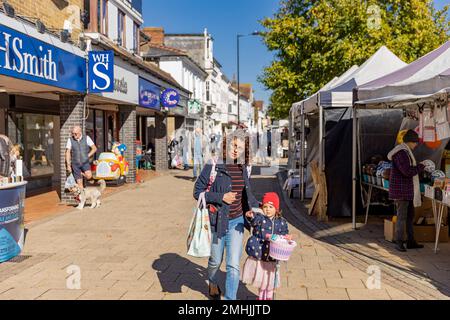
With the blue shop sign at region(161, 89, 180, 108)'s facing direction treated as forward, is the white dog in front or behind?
in front

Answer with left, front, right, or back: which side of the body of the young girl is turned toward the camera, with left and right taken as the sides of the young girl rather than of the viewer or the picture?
front

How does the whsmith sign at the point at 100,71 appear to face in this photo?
toward the camera

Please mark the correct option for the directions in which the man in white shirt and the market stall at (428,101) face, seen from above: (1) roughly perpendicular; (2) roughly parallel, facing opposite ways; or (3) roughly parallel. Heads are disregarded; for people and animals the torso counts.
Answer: roughly perpendicular

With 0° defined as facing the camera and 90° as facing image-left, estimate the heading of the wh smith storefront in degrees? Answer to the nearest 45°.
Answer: approximately 315°

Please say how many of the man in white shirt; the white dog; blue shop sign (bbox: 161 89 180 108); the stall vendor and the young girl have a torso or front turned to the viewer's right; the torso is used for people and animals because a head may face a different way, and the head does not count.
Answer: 1

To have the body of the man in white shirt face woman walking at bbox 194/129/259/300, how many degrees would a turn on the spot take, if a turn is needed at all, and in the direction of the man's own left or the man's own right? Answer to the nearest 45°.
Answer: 0° — they already face them

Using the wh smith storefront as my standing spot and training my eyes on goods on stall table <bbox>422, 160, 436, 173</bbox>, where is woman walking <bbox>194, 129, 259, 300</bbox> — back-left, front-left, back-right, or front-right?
front-right

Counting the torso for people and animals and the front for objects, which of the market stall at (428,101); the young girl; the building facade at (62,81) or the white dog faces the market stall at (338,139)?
the building facade

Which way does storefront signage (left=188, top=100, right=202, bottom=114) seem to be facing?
toward the camera

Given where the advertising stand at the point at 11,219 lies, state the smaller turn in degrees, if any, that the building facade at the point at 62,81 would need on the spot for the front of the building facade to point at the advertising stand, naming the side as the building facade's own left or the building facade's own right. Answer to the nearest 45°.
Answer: approximately 45° to the building facade's own right

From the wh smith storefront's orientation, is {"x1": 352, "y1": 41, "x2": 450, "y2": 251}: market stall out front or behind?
out front

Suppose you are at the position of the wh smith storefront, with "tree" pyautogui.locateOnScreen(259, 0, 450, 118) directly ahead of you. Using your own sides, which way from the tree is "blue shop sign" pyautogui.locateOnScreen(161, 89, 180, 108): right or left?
left

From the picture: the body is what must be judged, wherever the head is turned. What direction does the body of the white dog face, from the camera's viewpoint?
to the viewer's left

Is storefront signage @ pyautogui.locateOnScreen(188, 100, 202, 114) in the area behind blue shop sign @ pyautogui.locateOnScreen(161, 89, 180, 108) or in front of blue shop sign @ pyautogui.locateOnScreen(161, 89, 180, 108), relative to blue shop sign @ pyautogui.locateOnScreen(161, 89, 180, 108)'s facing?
behind
